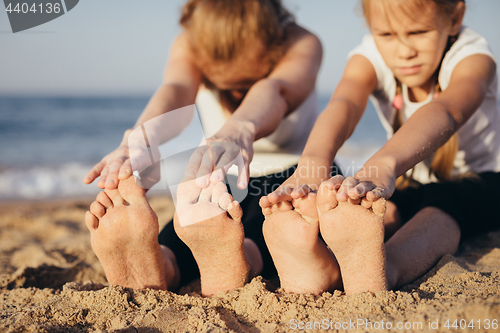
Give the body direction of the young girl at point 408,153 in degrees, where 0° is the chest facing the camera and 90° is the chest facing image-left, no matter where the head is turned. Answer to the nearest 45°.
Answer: approximately 45°

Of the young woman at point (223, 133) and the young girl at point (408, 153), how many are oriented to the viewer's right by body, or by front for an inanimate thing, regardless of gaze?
0

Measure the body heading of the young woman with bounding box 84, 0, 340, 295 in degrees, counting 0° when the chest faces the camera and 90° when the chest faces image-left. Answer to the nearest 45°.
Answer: approximately 0°
